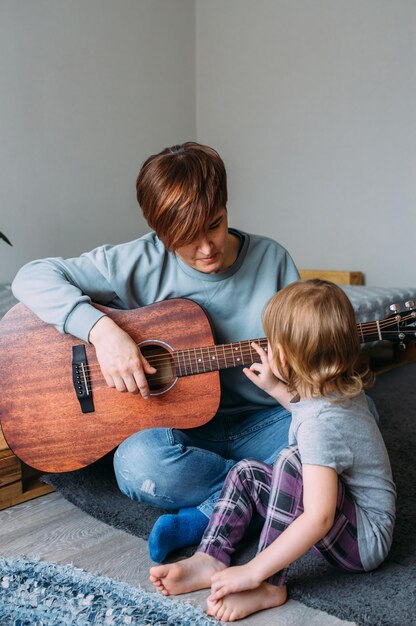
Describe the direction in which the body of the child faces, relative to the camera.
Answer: to the viewer's left

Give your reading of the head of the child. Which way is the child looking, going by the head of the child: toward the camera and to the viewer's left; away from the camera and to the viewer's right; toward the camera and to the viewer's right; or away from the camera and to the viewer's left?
away from the camera and to the viewer's left
